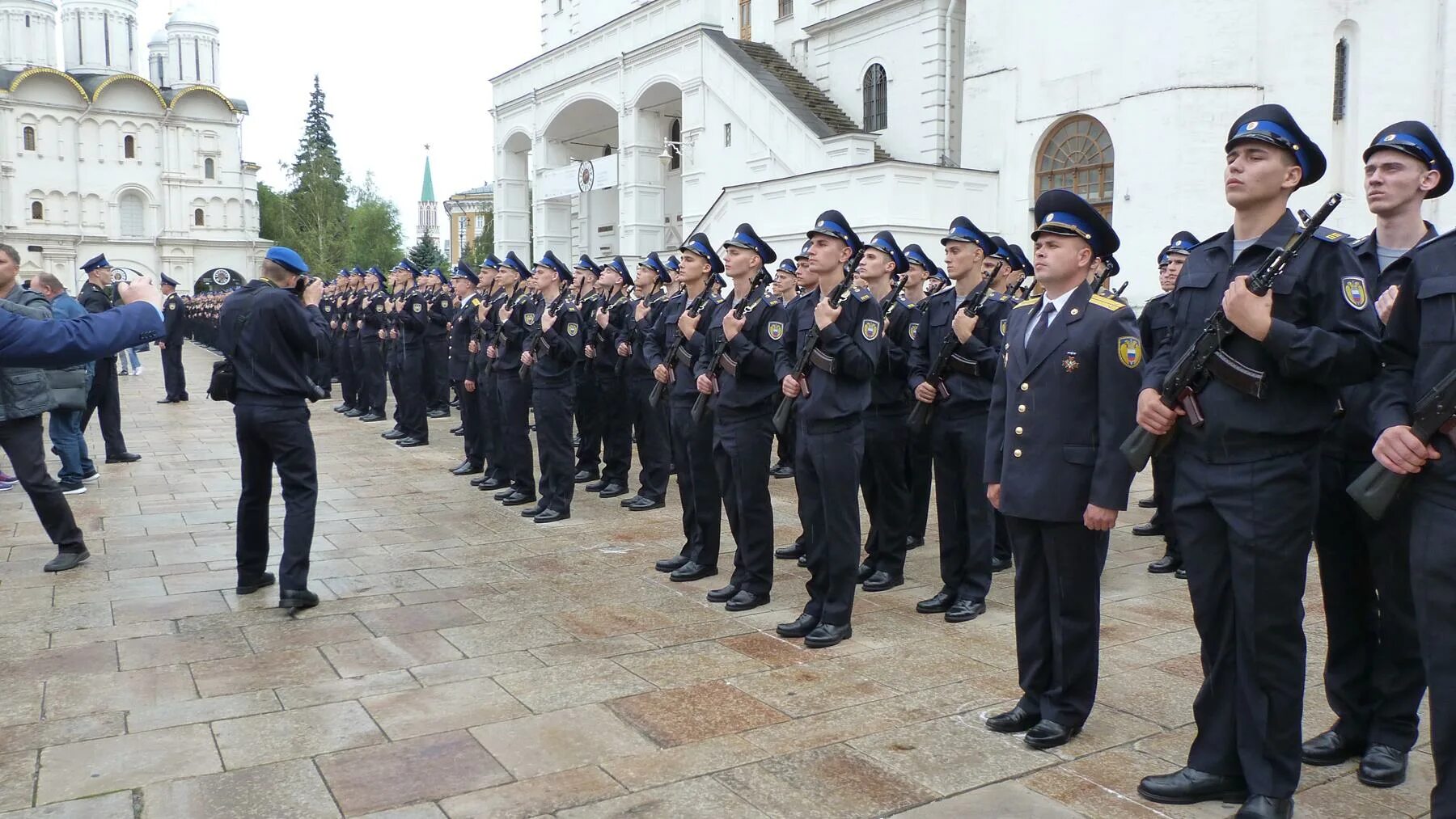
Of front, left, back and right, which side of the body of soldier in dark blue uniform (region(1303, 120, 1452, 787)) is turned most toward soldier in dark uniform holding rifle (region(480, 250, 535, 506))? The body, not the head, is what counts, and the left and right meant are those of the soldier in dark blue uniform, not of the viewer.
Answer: right

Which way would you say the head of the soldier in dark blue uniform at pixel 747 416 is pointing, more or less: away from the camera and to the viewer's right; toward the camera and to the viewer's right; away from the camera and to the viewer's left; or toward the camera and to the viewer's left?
toward the camera and to the viewer's left

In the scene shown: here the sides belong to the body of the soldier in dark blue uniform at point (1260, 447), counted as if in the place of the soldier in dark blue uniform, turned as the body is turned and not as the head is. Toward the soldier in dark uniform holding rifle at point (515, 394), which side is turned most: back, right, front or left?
right

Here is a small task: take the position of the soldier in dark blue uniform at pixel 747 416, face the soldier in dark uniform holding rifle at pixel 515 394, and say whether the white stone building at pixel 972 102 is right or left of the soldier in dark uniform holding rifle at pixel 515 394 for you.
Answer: right

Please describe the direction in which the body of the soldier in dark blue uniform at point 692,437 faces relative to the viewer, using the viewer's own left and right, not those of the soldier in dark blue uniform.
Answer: facing the viewer and to the left of the viewer

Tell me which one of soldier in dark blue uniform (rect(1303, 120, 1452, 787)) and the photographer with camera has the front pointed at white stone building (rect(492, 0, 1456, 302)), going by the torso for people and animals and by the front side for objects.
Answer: the photographer with camera

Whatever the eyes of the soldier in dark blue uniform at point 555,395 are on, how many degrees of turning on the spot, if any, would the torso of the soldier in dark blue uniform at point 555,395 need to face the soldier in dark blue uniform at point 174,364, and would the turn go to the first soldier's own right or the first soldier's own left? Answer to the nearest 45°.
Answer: approximately 90° to the first soldier's own right

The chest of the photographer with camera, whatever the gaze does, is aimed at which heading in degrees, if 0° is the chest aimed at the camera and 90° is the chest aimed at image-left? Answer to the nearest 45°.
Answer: approximately 225°

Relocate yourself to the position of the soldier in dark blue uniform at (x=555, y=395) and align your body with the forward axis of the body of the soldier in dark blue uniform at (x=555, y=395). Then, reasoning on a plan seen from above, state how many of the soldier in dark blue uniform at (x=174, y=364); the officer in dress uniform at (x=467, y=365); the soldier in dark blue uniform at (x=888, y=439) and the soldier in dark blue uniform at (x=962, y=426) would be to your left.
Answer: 2

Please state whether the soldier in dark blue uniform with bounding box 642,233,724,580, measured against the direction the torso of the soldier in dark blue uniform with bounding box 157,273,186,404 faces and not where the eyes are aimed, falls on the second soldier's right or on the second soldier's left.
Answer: on the second soldier's left

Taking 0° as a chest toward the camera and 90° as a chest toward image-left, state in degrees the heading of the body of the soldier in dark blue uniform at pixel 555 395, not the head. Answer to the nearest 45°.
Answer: approximately 45°
